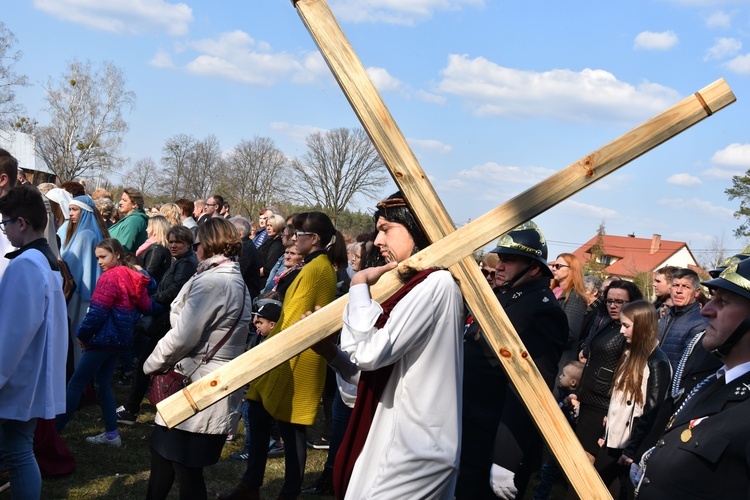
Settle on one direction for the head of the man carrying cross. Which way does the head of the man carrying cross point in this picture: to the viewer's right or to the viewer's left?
to the viewer's left

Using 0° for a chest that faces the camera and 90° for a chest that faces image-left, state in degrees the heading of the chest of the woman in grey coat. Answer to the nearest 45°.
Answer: approximately 135°

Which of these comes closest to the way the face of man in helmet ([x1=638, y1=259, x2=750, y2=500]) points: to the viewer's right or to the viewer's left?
to the viewer's left

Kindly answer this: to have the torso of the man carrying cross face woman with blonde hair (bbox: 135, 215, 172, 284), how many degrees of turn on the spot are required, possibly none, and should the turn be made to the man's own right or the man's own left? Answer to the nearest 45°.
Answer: approximately 90° to the man's own right

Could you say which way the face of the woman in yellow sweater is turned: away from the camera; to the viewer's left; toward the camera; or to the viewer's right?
to the viewer's left

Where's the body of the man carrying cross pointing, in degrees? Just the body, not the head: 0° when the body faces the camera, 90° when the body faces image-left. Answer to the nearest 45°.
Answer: approximately 90°

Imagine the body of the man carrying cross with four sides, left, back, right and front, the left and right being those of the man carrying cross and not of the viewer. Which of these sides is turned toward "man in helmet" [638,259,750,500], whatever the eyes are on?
back
